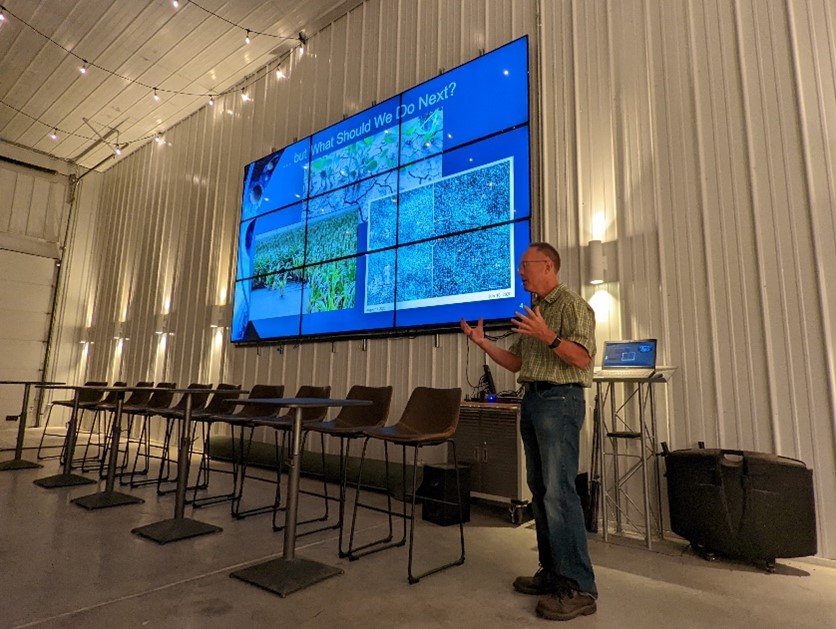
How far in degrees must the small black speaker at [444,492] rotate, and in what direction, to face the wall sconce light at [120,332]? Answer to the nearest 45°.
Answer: approximately 90° to its right

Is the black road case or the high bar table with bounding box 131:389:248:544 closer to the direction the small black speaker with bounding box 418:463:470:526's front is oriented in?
the high bar table

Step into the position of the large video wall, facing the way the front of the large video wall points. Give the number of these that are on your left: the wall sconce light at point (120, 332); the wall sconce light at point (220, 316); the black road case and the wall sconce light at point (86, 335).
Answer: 1

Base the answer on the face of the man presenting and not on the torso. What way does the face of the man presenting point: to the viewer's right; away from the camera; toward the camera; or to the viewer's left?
to the viewer's left

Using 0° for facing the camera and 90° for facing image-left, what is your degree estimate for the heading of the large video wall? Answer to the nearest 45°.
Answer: approximately 45°

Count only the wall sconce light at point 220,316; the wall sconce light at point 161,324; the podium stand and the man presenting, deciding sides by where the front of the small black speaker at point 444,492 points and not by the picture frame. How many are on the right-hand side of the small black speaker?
2

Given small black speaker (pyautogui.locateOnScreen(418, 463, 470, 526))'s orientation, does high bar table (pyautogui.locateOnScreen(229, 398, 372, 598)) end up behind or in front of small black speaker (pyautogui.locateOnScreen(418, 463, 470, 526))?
in front

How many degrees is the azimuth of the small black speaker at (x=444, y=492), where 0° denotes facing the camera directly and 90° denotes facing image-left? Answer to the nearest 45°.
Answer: approximately 45°

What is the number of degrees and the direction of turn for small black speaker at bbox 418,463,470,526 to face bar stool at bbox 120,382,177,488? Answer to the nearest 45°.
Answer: approximately 90° to its right

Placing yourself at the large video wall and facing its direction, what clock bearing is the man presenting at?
The man presenting is roughly at 10 o'clock from the large video wall.

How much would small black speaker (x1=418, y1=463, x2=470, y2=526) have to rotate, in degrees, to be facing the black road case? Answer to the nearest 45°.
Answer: approximately 90° to its left

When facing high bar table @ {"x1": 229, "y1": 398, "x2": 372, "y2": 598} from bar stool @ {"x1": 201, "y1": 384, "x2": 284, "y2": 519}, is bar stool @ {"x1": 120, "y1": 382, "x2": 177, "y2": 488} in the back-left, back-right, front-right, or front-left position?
back-right

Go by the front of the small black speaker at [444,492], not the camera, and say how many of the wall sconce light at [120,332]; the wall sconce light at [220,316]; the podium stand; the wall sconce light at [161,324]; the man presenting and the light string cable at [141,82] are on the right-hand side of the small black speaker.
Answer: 4
